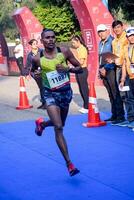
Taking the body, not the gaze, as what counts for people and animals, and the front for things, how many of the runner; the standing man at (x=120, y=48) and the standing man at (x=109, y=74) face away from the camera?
0

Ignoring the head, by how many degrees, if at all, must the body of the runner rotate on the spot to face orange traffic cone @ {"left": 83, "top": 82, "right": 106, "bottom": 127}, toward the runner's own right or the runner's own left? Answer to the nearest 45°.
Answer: approximately 135° to the runner's own left

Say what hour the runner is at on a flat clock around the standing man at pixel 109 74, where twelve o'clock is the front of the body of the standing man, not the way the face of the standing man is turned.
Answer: The runner is roughly at 11 o'clock from the standing man.

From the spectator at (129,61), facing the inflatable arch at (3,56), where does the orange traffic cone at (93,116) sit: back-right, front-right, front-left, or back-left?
front-left

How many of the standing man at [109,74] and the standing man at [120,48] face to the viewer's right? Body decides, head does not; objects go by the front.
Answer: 0

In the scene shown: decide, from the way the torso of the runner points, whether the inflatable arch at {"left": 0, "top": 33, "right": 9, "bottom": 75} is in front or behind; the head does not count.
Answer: behind

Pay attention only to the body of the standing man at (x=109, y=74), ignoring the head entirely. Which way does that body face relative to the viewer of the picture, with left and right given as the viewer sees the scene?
facing the viewer and to the left of the viewer

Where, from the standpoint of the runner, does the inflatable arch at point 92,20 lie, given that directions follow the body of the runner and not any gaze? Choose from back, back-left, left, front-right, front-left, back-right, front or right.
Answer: back-left

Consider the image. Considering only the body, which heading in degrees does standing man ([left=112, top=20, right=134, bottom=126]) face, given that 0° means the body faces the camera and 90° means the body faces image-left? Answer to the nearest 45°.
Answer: approximately 45°

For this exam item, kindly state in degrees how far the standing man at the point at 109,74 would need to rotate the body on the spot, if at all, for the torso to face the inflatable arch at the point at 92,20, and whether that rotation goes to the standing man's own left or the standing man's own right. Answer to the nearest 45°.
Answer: approximately 135° to the standing man's own right
